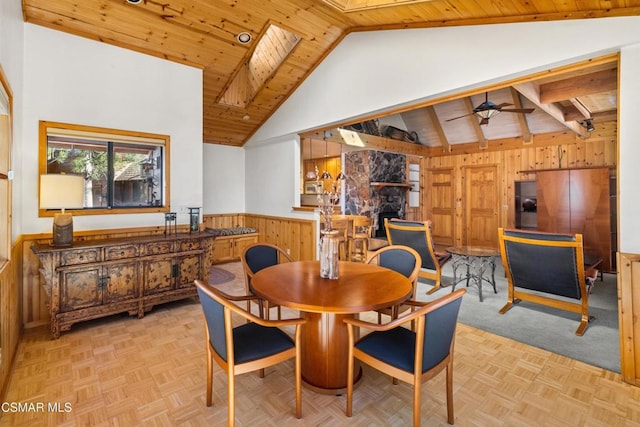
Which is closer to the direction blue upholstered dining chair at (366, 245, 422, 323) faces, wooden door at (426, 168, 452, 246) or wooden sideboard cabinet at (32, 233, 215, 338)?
the wooden sideboard cabinet

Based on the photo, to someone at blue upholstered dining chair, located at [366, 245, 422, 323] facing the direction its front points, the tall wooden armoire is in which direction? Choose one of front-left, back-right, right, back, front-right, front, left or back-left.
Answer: back

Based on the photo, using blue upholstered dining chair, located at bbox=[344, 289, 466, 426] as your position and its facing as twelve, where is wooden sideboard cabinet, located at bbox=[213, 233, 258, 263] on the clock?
The wooden sideboard cabinet is roughly at 12 o'clock from the blue upholstered dining chair.

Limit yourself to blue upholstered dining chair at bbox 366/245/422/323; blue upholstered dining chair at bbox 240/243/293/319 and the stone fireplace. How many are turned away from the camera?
0

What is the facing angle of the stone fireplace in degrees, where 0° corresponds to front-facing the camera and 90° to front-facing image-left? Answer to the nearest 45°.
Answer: approximately 315°

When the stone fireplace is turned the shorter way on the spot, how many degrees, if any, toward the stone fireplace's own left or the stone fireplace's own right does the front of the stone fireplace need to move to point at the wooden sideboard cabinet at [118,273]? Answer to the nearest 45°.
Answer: approximately 90° to the stone fireplace's own right

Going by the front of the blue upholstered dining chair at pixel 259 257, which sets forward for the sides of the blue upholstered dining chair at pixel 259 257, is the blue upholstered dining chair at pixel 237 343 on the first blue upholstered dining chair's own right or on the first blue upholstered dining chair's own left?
on the first blue upholstered dining chair's own right

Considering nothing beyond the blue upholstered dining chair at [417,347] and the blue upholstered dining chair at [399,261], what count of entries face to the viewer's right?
0

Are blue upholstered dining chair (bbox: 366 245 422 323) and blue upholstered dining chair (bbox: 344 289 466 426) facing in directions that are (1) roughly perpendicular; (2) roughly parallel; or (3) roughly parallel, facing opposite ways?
roughly perpendicular

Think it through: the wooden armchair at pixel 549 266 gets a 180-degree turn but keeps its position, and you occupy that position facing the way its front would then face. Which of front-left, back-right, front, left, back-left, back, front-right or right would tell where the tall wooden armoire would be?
back-right

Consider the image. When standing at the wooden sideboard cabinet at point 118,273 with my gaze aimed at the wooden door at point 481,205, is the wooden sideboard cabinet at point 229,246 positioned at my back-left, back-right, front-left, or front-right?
front-left

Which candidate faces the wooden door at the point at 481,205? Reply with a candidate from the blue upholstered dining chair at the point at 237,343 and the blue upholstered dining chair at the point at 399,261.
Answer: the blue upholstered dining chair at the point at 237,343

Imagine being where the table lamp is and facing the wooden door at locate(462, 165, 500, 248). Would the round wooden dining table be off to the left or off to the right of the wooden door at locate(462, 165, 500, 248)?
right

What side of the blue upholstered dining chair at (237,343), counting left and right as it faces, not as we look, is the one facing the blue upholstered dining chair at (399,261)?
front

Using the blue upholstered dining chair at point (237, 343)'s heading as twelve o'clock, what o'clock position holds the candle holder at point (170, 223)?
The candle holder is roughly at 10 o'clock from the blue upholstered dining chair.

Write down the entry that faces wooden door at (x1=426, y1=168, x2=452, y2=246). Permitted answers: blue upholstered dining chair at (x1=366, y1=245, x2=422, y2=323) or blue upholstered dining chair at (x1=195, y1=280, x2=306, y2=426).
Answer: blue upholstered dining chair at (x1=195, y1=280, x2=306, y2=426)

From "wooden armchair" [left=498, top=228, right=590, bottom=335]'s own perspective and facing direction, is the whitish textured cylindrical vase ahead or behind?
behind

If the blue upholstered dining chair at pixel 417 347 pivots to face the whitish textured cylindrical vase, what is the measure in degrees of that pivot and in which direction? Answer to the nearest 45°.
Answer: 0° — it already faces it

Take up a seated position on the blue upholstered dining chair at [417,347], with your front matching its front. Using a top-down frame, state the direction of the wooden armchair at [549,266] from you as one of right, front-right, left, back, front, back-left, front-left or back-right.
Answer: right

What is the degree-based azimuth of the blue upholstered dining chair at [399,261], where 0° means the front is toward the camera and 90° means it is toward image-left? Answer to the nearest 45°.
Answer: approximately 45°

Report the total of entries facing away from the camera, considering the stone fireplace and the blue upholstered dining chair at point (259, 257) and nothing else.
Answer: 0

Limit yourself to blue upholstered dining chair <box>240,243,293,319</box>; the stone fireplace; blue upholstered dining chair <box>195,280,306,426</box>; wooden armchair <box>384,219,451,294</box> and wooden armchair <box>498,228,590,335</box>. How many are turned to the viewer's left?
0
